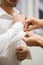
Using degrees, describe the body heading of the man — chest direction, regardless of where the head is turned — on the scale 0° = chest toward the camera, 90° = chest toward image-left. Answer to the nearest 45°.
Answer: approximately 315°
